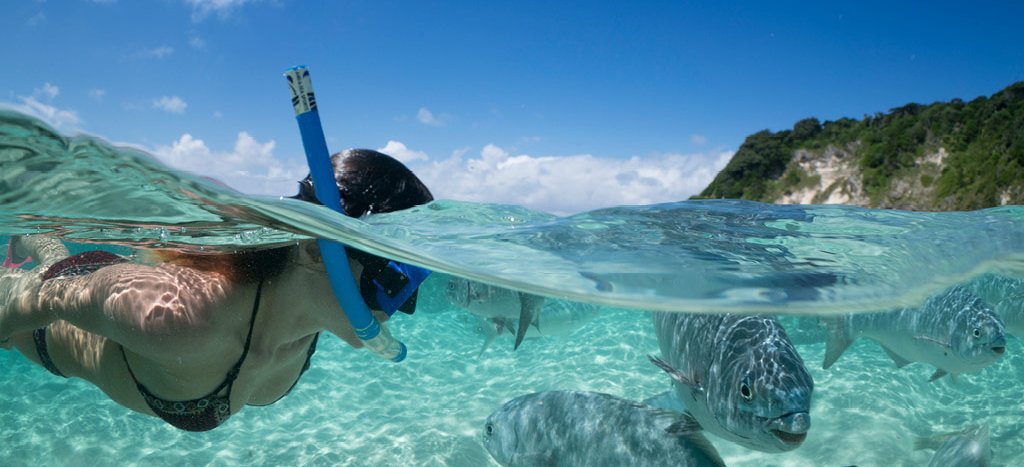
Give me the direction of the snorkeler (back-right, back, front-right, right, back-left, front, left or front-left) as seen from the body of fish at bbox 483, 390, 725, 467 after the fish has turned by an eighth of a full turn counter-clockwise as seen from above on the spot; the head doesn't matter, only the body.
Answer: front

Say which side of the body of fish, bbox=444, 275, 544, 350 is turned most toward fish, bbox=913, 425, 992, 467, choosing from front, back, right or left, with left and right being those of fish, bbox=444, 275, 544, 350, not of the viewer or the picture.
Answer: back

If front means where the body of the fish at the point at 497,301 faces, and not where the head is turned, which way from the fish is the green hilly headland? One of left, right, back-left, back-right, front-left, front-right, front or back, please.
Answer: back-right

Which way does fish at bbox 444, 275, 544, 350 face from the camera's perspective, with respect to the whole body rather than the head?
to the viewer's left

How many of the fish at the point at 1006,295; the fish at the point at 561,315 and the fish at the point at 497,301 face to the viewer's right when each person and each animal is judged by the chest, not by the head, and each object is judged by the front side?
1

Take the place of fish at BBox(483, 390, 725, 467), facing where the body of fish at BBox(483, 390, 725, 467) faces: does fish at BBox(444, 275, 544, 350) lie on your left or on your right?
on your right

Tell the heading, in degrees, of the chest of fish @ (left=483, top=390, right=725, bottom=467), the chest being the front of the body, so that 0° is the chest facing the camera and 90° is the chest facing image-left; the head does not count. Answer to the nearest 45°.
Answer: approximately 90°
